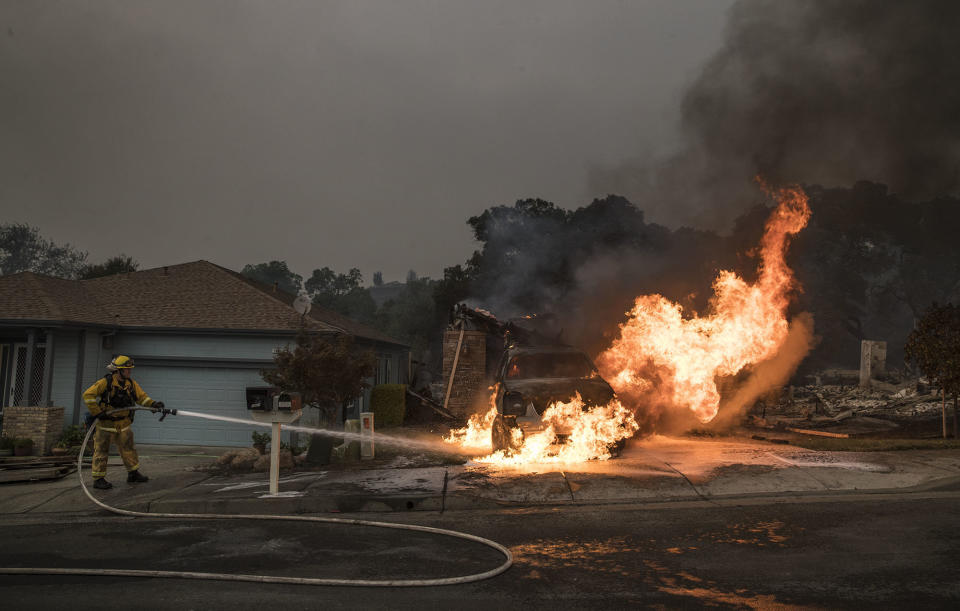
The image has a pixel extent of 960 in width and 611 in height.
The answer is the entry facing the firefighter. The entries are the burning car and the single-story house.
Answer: the single-story house

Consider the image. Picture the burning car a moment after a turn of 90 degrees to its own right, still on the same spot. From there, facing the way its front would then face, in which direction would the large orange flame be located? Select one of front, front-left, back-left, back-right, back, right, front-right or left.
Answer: back

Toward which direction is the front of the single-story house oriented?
toward the camera

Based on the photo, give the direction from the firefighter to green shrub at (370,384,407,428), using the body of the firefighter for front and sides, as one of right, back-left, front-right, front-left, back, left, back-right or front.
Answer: left

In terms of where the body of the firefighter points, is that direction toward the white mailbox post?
yes

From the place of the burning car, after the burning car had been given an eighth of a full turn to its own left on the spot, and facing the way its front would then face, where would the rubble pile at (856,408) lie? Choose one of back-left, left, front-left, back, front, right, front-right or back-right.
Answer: front-left

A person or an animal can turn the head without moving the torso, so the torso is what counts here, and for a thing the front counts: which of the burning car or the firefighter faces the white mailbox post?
the firefighter

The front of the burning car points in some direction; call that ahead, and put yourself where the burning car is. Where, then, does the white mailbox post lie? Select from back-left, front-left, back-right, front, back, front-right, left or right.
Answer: right

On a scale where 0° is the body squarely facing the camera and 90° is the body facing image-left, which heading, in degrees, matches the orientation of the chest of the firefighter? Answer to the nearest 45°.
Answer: approximately 315°

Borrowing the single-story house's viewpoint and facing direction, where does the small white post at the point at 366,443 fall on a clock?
The small white post is roughly at 11 o'clock from the single-story house.

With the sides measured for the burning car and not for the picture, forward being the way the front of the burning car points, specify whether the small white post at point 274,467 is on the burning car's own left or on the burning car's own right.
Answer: on the burning car's own right

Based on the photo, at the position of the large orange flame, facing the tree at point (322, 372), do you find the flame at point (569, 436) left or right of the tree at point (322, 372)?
left
